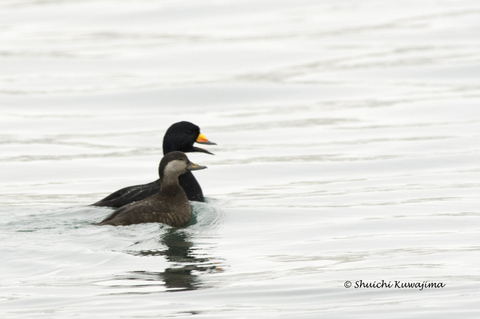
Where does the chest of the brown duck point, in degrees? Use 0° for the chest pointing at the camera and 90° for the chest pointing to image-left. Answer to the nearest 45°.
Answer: approximately 270°
